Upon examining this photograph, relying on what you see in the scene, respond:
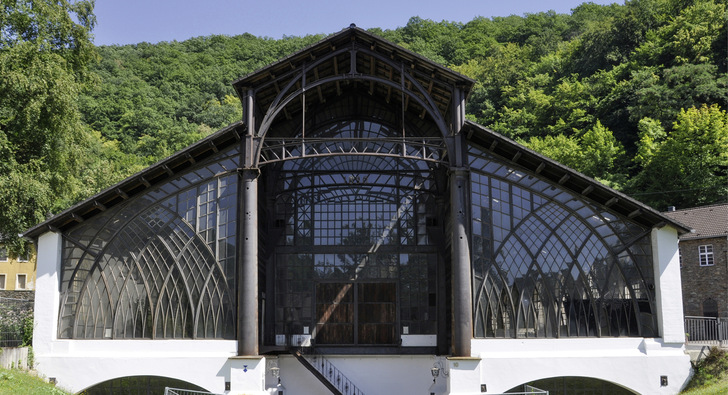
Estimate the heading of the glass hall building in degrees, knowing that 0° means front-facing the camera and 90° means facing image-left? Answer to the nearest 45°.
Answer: approximately 0°

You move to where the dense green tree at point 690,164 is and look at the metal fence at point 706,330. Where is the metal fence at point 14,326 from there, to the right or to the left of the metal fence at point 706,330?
right

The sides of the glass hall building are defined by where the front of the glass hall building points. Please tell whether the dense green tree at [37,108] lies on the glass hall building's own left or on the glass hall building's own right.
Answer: on the glass hall building's own right

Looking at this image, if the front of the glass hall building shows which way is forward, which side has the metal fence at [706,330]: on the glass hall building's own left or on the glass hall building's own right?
on the glass hall building's own left

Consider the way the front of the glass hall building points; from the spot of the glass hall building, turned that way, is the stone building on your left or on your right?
on your left

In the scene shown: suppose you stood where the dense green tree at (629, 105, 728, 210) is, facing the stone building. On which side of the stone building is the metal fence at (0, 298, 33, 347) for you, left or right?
right

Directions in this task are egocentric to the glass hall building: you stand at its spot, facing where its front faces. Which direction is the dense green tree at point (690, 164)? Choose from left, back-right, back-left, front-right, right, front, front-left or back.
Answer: back-left
